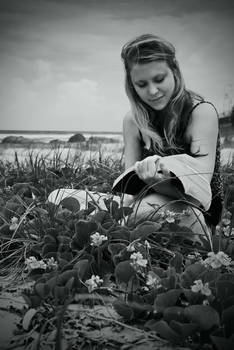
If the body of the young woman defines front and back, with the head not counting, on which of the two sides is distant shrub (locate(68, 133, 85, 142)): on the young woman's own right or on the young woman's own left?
on the young woman's own right

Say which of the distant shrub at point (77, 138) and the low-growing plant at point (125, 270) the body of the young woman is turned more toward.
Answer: the low-growing plant

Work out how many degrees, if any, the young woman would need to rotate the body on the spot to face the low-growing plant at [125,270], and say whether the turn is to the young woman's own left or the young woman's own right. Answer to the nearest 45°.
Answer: approximately 45° to the young woman's own left

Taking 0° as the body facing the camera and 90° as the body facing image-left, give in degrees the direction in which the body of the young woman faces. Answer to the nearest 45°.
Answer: approximately 45°

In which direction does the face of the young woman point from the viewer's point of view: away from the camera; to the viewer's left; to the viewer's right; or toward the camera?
toward the camera
